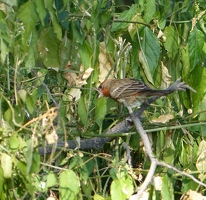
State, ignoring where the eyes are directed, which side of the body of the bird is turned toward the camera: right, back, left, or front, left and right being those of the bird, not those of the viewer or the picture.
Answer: left

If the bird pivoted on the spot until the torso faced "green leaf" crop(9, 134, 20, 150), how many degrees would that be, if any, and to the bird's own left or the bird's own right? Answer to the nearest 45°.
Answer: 0° — it already faces it
